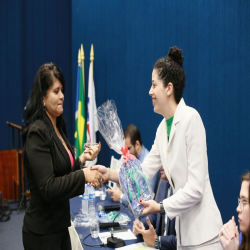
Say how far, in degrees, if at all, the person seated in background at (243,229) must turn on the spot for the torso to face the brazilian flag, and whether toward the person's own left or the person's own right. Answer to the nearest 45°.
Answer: approximately 45° to the person's own right

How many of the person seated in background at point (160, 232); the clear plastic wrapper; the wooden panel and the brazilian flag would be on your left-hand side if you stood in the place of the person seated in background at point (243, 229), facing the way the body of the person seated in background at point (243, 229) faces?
0

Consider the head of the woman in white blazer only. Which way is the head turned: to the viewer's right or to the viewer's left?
to the viewer's left

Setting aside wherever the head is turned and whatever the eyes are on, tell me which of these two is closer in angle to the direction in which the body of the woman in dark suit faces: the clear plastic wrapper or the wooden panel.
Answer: the clear plastic wrapper

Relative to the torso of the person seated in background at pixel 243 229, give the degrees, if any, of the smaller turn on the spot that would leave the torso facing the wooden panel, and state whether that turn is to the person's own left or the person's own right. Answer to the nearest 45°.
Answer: approximately 45° to the person's own right

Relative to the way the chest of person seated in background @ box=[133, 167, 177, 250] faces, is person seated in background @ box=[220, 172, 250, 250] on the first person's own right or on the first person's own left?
on the first person's own left

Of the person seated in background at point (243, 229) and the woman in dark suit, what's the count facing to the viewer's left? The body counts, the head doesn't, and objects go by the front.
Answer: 1

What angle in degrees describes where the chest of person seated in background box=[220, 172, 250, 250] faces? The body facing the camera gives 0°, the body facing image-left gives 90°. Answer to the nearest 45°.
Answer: approximately 90°

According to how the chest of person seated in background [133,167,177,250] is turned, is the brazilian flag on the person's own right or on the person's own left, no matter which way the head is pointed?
on the person's own right

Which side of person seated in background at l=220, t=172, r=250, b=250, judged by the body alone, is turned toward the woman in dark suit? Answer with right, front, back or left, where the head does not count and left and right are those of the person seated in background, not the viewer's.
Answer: front

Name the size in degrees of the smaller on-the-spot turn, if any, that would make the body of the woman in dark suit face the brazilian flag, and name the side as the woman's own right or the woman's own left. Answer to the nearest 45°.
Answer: approximately 90° to the woman's own left

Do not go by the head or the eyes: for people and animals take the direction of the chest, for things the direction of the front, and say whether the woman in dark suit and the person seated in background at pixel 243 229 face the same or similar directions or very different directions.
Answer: very different directions

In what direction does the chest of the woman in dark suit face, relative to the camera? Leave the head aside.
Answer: to the viewer's right

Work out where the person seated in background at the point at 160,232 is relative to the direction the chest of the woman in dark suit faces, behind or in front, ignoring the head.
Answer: in front

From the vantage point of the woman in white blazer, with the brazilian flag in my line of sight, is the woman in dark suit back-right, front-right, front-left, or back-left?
front-left
